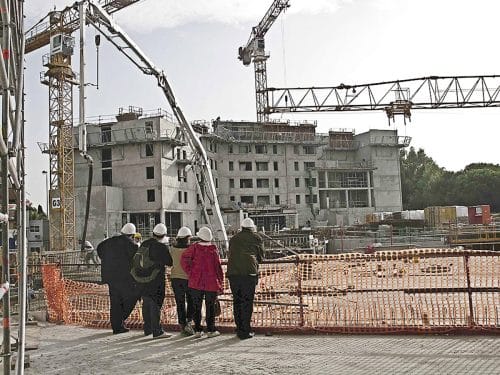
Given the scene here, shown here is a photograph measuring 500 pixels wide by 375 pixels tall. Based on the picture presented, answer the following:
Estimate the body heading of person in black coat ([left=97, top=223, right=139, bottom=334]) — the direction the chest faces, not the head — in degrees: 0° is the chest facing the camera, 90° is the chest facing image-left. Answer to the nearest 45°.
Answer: approximately 225°

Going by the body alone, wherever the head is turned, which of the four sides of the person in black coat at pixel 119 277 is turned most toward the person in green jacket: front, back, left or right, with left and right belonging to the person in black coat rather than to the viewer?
right

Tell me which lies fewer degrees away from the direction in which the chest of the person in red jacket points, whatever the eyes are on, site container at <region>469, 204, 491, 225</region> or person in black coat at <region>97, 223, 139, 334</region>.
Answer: the site container

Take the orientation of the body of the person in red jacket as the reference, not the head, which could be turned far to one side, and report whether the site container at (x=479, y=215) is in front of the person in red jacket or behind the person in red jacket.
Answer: in front

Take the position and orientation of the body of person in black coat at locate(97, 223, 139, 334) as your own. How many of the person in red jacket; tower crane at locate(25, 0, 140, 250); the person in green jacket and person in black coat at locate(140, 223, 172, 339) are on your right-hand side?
3

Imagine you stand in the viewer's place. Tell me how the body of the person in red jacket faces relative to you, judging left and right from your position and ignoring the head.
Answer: facing away from the viewer

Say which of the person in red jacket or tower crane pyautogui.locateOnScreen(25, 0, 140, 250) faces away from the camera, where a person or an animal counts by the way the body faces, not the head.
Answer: the person in red jacket

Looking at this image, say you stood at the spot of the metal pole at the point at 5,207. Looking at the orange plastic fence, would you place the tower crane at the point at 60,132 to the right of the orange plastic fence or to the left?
left

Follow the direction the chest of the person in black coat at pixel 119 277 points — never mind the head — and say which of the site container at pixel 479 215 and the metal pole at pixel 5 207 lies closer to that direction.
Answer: the site container

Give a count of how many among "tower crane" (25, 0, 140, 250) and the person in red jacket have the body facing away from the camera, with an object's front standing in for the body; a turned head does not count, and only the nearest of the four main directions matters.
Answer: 1
